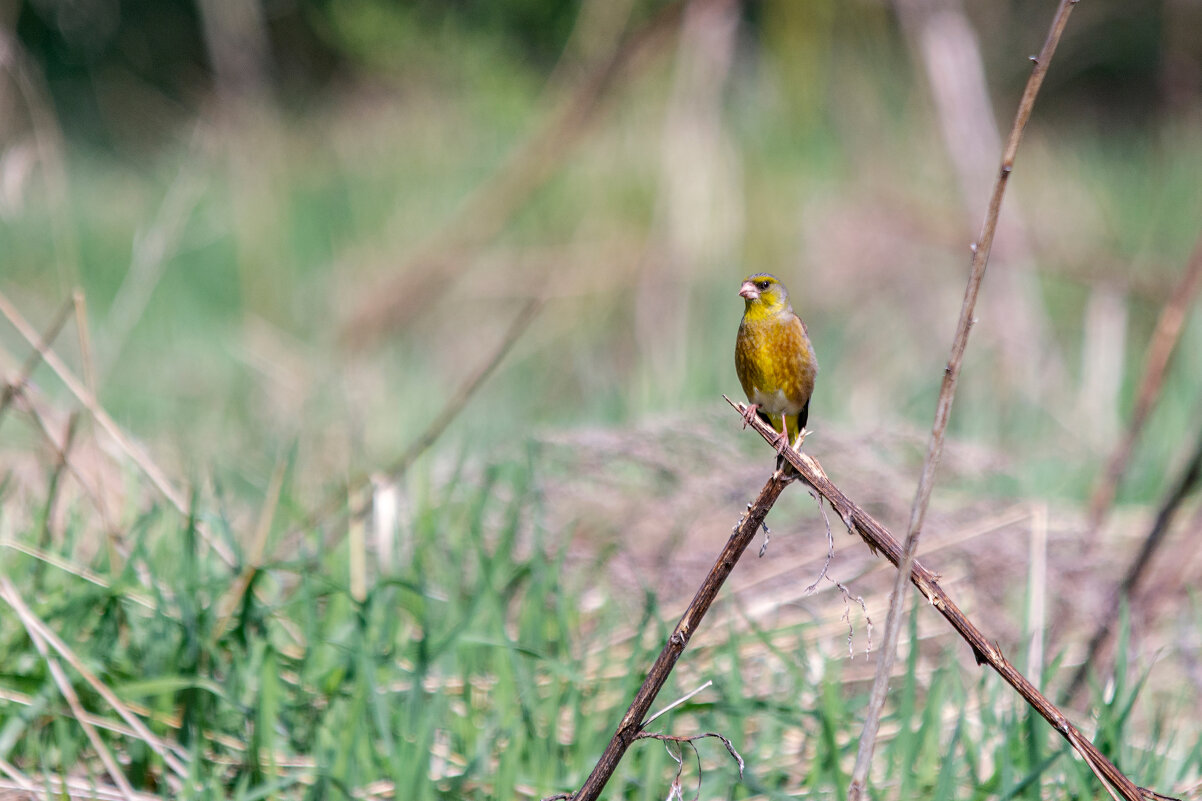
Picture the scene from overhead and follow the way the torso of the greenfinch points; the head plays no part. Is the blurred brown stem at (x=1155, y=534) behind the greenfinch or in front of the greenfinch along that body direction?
behind

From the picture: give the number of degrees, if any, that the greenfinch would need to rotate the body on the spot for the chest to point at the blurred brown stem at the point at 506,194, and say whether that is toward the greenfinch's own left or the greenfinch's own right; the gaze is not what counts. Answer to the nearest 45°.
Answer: approximately 90° to the greenfinch's own right

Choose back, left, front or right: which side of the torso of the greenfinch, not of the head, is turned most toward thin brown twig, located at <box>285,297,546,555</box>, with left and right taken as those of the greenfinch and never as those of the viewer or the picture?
right

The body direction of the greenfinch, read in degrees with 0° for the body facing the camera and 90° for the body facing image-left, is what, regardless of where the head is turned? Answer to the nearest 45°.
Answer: approximately 45°

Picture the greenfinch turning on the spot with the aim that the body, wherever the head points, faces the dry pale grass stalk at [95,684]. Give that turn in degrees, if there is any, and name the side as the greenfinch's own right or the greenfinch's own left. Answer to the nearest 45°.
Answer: approximately 45° to the greenfinch's own right
